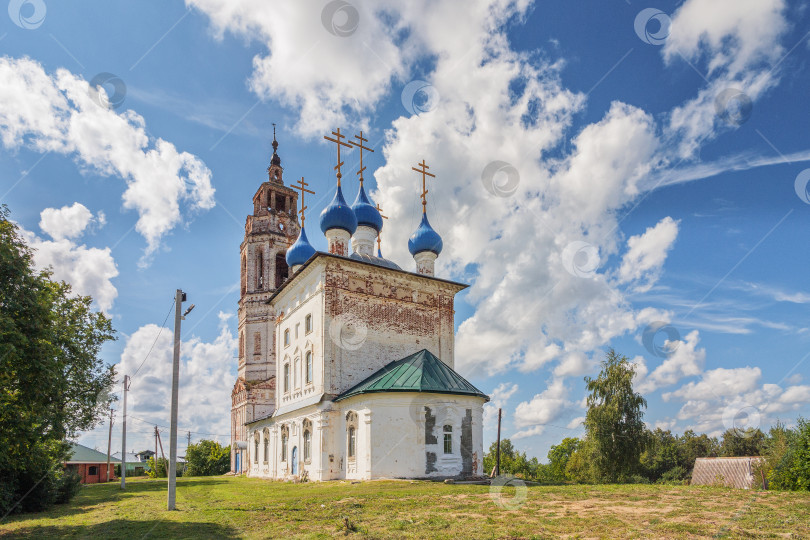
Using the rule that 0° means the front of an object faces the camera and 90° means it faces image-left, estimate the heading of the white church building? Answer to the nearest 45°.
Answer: approximately 135°

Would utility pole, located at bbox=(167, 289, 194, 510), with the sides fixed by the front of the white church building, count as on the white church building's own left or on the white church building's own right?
on the white church building's own left

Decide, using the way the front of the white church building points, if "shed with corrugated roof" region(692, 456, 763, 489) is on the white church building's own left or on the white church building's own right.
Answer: on the white church building's own right

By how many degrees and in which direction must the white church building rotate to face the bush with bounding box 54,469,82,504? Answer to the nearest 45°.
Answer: approximately 90° to its left

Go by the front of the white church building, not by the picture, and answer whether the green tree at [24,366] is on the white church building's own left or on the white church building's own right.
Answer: on the white church building's own left

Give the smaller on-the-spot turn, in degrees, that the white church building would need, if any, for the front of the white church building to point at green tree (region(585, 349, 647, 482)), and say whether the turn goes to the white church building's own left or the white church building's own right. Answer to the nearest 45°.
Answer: approximately 90° to the white church building's own right

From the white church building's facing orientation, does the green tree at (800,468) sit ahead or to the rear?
to the rear
